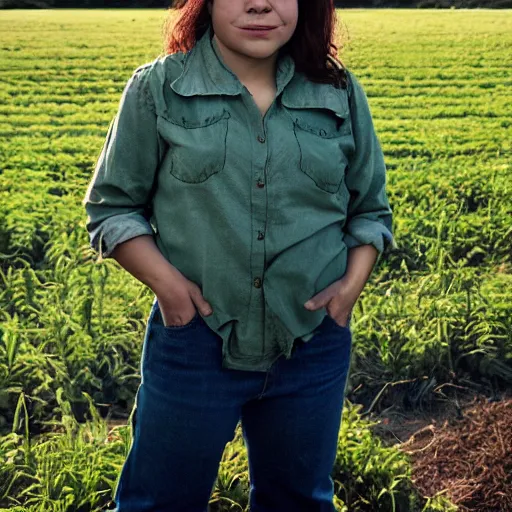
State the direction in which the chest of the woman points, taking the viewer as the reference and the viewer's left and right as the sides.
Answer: facing the viewer

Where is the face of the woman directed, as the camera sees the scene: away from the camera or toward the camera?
toward the camera
